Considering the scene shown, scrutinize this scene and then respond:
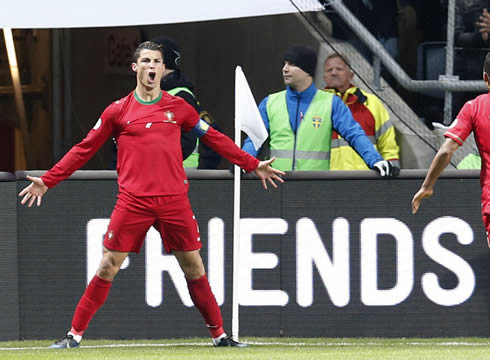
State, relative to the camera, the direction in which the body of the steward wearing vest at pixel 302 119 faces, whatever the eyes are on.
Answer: toward the camera

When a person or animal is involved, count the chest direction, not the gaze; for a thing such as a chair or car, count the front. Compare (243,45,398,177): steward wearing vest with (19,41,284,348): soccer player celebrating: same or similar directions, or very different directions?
same or similar directions

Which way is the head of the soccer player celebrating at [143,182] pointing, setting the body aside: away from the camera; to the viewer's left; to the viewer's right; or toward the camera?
toward the camera

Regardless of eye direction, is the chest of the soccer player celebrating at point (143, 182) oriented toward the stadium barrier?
no

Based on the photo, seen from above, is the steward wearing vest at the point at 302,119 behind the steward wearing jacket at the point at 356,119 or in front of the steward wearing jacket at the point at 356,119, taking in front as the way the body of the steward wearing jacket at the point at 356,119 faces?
in front

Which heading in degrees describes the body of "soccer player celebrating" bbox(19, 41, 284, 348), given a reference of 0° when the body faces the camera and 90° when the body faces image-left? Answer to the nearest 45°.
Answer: approximately 0°

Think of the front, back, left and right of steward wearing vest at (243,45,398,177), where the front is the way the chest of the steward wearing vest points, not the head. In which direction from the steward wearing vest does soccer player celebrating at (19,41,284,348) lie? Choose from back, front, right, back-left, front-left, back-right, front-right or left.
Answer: front-right

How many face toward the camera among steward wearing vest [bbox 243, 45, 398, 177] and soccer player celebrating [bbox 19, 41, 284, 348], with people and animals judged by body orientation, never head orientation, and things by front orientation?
2

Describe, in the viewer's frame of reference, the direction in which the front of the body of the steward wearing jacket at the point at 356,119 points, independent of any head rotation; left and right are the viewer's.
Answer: facing the viewer and to the left of the viewer
